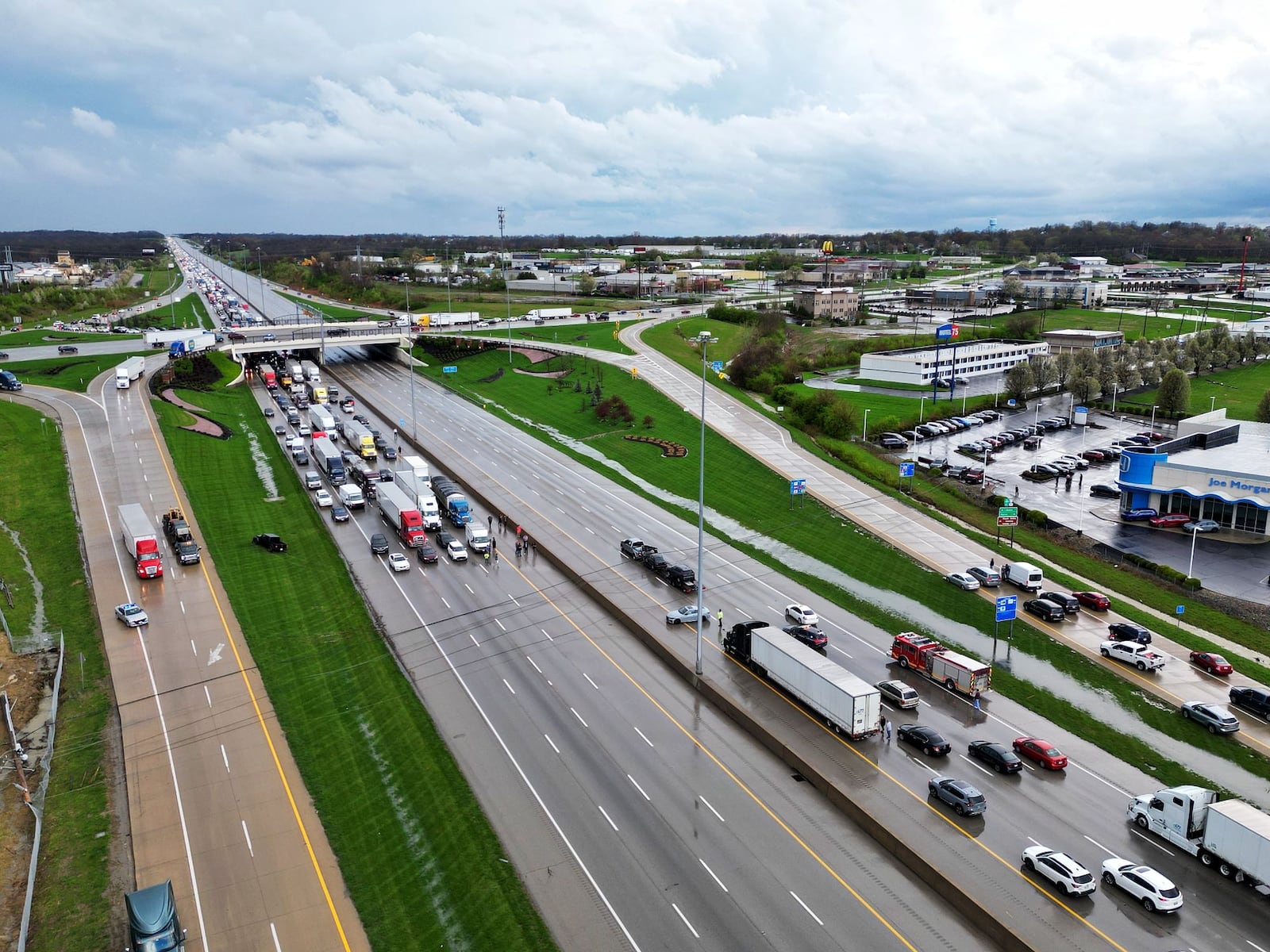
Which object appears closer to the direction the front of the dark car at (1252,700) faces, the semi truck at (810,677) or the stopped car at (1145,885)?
the semi truck

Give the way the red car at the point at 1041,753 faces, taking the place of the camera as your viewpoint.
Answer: facing away from the viewer and to the left of the viewer

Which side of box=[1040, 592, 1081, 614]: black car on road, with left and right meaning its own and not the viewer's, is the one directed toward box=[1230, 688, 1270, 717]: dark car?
back

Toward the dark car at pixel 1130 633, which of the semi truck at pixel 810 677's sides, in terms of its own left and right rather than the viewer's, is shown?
right

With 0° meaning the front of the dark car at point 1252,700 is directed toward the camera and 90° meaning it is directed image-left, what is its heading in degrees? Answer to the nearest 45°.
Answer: approximately 135°

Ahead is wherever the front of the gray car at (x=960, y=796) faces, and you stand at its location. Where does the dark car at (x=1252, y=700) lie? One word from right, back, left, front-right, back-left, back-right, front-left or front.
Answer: right

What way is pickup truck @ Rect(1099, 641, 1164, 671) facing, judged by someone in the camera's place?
facing away from the viewer and to the left of the viewer

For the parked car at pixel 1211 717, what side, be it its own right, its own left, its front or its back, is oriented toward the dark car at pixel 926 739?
left

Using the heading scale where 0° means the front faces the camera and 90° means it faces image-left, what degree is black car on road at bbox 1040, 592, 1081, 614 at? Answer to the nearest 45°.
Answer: approximately 135°

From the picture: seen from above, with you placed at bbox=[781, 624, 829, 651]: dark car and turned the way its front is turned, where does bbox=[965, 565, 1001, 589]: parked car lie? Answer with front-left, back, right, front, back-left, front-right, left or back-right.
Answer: right
